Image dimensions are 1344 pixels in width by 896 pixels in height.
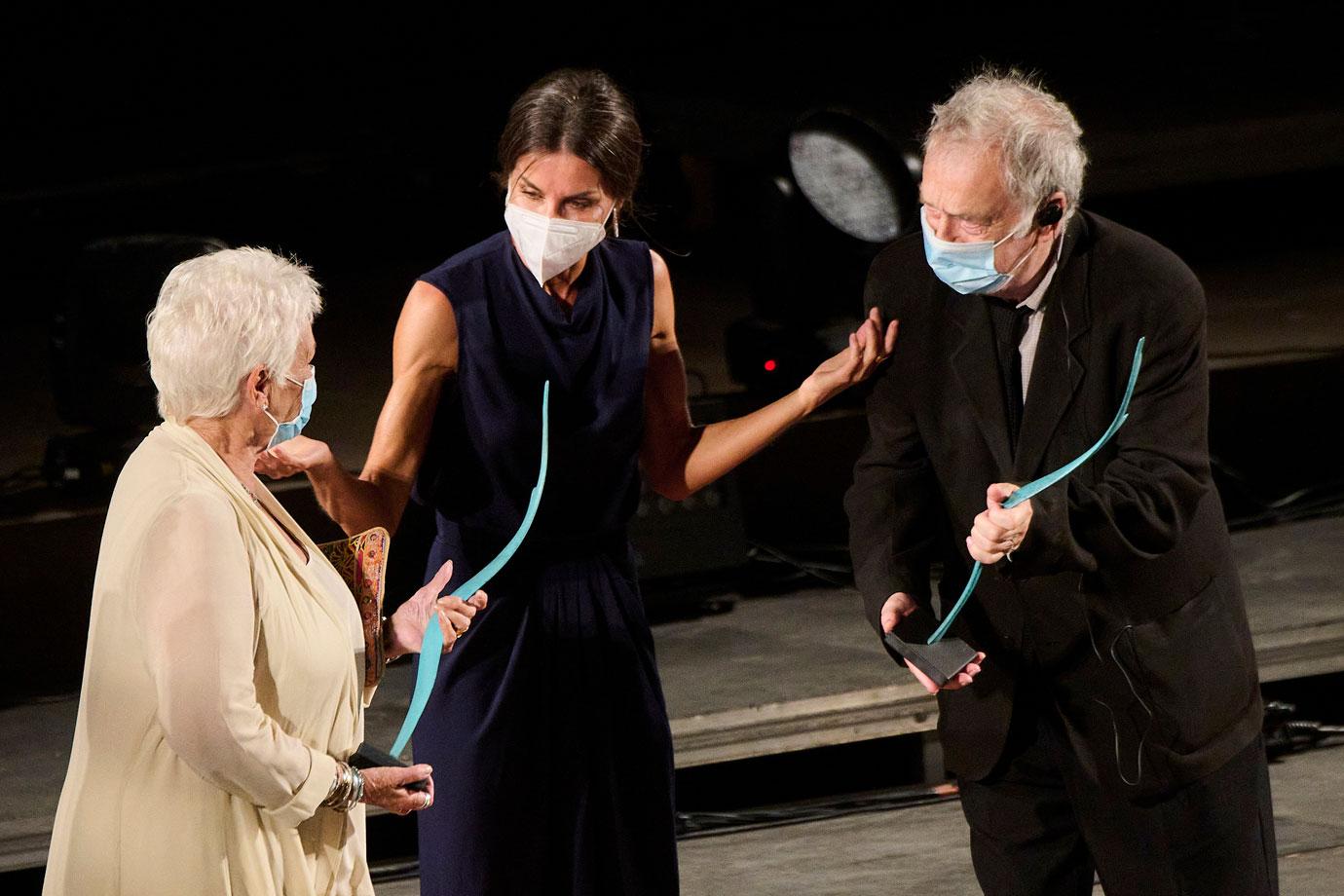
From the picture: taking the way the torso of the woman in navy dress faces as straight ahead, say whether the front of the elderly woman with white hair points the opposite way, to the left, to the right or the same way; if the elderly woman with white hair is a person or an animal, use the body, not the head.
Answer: to the left

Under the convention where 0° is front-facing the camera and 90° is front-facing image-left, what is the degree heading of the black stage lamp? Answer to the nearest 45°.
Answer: approximately 315°

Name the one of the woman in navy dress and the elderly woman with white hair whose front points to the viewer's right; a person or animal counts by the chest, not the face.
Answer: the elderly woman with white hair

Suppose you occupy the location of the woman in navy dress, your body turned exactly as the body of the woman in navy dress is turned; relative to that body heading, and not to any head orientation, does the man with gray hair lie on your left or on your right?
on your left

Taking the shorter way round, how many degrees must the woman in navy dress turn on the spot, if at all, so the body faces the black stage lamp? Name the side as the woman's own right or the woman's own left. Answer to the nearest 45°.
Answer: approximately 180°

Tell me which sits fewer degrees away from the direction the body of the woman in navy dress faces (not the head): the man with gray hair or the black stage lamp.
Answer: the man with gray hair

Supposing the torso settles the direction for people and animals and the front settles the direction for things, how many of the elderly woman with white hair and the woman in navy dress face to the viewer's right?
1

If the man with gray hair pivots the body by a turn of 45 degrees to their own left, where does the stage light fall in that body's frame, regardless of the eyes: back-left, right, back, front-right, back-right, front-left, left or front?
back

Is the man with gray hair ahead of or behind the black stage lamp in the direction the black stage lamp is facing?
ahead

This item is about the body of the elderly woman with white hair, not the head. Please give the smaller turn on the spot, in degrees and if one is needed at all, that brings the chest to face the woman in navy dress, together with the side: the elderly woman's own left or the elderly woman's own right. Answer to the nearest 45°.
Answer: approximately 45° to the elderly woman's own left

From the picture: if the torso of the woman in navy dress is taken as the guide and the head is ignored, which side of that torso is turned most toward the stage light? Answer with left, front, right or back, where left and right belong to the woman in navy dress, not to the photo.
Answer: back

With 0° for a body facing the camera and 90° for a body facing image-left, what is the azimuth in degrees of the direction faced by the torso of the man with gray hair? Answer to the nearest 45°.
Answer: approximately 45°

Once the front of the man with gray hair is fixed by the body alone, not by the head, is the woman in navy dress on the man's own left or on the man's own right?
on the man's own right

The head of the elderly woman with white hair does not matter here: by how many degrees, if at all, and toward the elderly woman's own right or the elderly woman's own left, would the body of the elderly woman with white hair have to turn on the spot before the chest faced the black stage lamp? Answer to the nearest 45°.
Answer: approximately 45° to the elderly woman's own left
